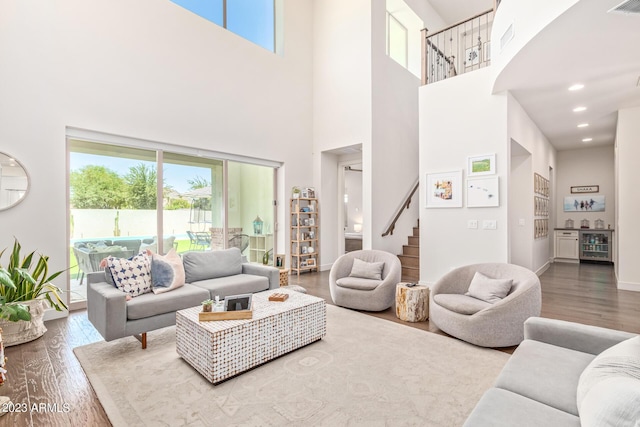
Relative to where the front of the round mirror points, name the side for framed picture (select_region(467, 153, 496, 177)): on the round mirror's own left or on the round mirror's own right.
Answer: on the round mirror's own left

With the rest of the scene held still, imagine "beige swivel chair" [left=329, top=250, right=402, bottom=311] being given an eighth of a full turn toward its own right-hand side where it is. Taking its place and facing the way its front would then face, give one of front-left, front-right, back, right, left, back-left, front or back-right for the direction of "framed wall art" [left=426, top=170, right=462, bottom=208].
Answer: back-right

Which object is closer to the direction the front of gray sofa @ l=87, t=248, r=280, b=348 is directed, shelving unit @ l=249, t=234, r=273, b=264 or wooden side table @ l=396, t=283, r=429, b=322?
the wooden side table

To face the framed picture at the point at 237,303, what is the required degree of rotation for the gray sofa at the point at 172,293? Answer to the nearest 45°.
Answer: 0° — it already faces it

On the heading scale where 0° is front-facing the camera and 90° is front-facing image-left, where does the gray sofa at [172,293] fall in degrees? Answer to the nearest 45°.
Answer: approximately 315°

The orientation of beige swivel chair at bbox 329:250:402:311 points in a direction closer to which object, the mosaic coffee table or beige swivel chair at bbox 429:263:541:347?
the mosaic coffee table

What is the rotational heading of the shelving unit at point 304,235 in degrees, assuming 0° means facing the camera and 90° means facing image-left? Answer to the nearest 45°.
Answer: approximately 315°

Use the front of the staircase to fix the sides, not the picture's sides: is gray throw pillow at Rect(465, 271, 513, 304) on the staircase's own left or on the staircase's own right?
on the staircase's own left

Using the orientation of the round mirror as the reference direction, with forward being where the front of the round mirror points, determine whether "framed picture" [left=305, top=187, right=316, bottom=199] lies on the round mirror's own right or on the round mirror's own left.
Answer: on the round mirror's own left
